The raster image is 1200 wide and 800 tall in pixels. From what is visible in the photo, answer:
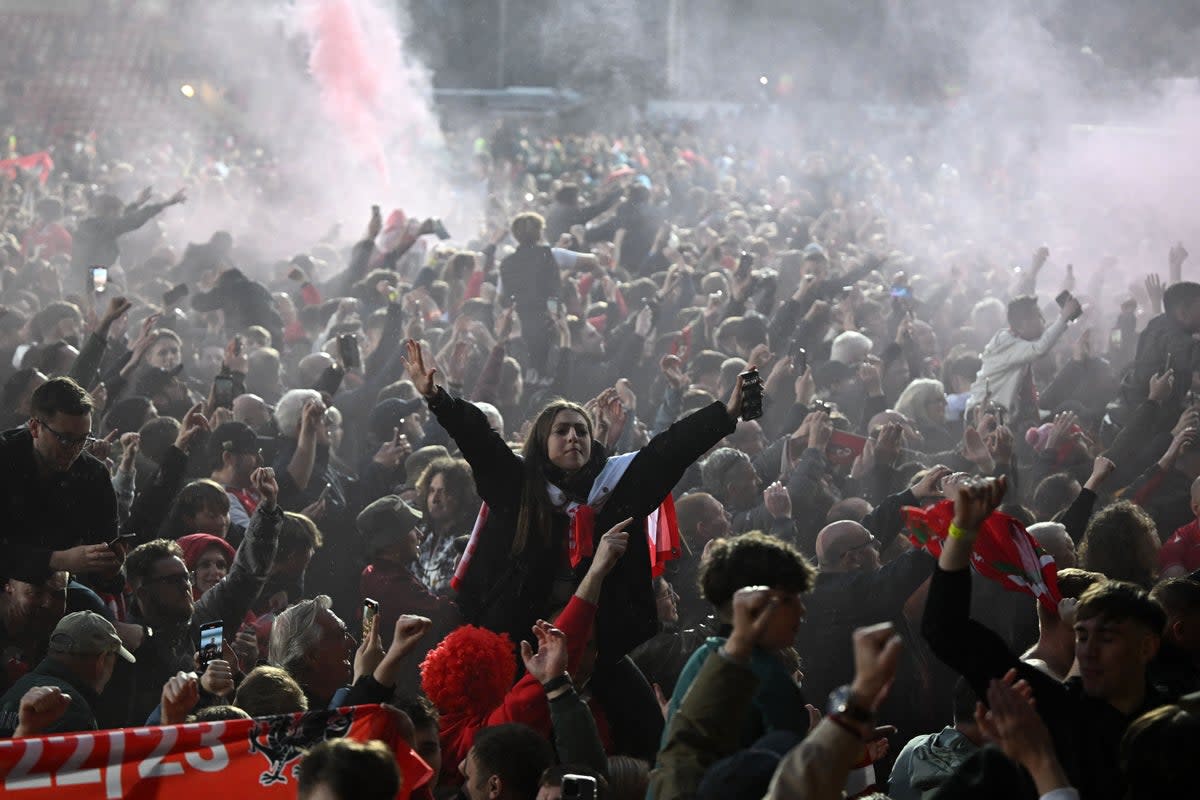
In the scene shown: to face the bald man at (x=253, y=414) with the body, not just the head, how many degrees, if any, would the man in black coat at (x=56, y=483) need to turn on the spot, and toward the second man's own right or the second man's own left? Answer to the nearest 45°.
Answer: approximately 90° to the second man's own left

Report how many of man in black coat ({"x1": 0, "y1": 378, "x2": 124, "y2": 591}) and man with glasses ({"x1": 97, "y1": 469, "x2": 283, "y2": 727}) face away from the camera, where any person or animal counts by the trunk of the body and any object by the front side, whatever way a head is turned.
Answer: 0

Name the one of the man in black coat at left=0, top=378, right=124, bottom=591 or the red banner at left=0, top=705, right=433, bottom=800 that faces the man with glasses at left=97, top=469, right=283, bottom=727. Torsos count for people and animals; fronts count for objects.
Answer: the man in black coat

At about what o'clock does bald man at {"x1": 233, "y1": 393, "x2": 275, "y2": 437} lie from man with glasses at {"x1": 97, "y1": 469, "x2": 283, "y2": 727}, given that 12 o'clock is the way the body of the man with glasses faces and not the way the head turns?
The bald man is roughly at 8 o'clock from the man with glasses.

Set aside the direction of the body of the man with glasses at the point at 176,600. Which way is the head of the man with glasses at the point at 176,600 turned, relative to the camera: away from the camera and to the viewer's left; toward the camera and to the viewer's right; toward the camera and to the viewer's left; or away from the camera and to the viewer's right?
toward the camera and to the viewer's right

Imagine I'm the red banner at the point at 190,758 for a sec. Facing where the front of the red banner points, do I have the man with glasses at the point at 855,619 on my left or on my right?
on my left

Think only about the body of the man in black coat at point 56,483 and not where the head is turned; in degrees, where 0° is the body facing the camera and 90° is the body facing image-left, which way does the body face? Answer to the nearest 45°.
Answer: approximately 315°

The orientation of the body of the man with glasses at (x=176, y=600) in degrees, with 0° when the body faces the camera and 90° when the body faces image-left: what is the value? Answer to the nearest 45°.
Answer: approximately 315°

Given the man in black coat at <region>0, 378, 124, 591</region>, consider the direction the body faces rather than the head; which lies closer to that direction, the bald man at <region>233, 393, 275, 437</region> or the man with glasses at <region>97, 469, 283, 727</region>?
the man with glasses

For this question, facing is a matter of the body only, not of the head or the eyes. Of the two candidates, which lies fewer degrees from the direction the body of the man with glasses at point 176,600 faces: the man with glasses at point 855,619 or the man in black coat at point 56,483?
the man with glasses

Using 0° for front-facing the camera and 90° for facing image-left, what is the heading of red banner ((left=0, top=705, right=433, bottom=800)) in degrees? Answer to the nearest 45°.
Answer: approximately 0°
